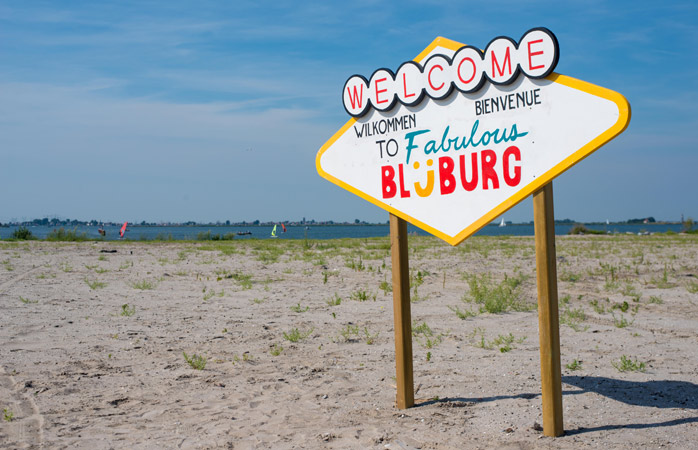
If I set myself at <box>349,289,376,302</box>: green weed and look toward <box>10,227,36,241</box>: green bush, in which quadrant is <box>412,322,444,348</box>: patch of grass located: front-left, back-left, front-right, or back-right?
back-left

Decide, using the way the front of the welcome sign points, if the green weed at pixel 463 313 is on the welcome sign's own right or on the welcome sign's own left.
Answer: on the welcome sign's own right

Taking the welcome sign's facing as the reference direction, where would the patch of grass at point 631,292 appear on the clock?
The patch of grass is roughly at 5 o'clock from the welcome sign.

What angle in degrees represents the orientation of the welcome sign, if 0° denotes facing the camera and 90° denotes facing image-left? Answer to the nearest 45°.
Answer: approximately 45°

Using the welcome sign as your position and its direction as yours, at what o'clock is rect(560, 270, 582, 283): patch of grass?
The patch of grass is roughly at 5 o'clock from the welcome sign.

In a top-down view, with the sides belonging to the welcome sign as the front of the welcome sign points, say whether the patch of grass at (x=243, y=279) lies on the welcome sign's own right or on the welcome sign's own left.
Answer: on the welcome sign's own right

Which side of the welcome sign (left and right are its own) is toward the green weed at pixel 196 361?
right

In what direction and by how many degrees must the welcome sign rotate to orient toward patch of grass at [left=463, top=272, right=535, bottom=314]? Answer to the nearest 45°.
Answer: approximately 135° to its right

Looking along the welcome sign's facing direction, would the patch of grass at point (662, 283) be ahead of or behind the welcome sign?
behind

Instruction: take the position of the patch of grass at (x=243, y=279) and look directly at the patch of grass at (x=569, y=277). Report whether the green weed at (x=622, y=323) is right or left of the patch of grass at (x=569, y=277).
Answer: right

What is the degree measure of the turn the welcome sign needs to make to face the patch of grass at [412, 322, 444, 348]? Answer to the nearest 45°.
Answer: approximately 135° to its right
